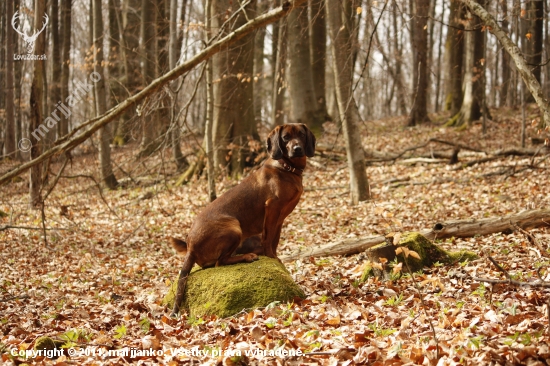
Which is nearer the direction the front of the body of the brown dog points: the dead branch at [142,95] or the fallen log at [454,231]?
the fallen log

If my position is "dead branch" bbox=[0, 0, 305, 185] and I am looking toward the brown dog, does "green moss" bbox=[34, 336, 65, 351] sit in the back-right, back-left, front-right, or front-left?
front-right

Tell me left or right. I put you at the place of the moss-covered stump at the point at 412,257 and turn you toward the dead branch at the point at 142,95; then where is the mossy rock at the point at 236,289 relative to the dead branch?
left

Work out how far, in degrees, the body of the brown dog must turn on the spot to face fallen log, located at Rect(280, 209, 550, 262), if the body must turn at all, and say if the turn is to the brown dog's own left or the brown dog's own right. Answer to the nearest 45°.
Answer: approximately 45° to the brown dog's own left

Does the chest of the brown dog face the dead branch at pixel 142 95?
no

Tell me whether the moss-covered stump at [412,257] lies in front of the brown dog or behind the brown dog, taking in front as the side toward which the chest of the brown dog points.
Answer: in front

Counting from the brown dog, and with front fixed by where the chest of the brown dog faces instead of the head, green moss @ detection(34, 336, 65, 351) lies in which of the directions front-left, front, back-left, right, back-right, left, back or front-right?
back-right

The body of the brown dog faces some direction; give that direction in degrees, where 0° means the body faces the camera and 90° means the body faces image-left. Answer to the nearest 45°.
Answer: approximately 270°
